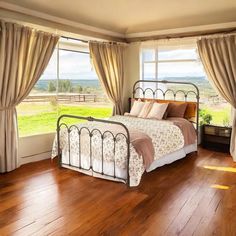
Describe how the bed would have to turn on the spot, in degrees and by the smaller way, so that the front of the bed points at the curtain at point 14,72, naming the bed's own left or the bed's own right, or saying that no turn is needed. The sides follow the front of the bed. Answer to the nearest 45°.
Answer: approximately 45° to the bed's own right

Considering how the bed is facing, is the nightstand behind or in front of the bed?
behind

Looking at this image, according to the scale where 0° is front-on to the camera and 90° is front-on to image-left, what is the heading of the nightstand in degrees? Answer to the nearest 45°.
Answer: approximately 45°

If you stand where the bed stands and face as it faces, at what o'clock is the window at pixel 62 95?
The window is roughly at 3 o'clock from the bed.

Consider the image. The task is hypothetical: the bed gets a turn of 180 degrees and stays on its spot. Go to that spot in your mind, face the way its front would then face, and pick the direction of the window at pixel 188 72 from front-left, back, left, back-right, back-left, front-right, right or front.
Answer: front
